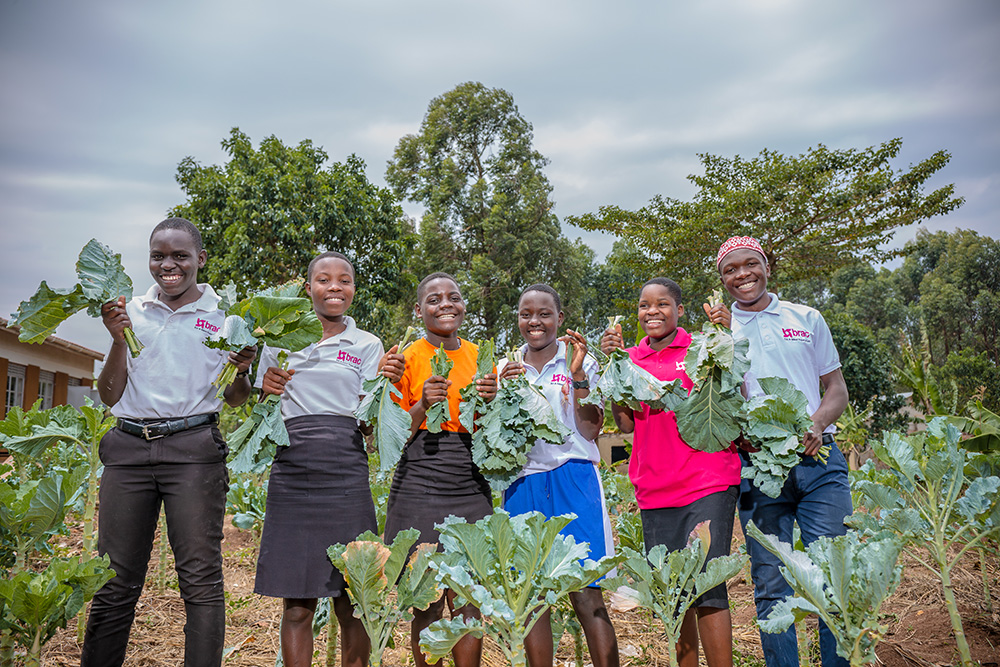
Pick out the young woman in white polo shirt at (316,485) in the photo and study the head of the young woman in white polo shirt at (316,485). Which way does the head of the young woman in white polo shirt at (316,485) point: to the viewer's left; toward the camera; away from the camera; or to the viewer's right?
toward the camera

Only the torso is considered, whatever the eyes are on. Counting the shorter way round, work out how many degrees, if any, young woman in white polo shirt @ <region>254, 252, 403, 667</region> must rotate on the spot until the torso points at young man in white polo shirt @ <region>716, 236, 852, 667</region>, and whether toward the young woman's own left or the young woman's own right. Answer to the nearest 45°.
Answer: approximately 90° to the young woman's own left

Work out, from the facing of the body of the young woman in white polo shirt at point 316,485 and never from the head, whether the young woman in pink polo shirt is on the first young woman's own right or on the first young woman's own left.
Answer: on the first young woman's own left

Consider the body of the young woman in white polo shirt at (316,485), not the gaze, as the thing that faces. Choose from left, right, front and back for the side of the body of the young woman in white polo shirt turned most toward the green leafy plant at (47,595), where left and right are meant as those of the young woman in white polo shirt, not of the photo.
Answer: right

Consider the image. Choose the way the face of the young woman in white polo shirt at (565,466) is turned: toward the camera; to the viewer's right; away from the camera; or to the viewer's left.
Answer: toward the camera

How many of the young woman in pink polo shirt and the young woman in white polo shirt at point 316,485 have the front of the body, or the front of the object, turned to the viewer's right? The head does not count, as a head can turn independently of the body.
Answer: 0

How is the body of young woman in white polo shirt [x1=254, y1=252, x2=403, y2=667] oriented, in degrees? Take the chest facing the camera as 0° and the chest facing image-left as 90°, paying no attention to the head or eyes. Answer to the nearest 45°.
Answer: approximately 0°

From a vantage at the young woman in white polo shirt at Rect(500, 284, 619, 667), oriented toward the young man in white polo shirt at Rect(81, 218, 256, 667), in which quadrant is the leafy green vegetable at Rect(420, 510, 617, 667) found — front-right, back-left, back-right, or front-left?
front-left

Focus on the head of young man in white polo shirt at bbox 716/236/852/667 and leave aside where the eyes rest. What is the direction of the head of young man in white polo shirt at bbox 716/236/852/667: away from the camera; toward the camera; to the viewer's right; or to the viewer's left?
toward the camera

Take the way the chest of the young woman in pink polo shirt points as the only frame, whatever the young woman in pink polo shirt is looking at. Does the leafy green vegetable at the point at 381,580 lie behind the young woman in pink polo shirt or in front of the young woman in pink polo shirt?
in front

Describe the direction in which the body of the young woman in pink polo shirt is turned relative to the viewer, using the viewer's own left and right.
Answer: facing the viewer and to the left of the viewer

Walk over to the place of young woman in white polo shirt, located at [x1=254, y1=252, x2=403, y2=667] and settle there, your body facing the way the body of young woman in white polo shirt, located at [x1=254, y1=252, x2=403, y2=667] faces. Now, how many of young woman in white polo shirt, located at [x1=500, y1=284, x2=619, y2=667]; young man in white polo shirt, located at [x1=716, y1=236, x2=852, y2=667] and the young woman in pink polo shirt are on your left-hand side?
3
